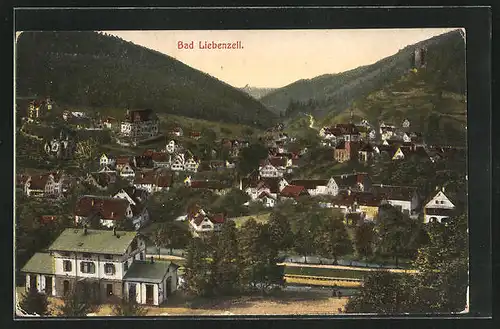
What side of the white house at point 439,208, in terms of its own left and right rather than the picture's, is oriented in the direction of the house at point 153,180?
right

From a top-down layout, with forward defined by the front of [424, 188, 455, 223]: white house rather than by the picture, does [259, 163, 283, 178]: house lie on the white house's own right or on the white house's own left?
on the white house's own right

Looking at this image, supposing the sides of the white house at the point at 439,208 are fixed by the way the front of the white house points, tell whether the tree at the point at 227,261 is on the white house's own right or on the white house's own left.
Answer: on the white house's own right

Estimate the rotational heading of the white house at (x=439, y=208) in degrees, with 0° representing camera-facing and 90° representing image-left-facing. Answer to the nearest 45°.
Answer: approximately 0°

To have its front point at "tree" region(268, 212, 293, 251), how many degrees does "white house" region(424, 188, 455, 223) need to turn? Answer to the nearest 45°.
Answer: approximately 90° to its right

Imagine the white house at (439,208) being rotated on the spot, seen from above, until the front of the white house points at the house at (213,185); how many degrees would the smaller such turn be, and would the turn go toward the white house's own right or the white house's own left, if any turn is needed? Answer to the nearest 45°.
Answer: approximately 90° to the white house's own right

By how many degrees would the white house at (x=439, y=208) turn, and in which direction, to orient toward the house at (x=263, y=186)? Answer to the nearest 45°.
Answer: approximately 90° to its right

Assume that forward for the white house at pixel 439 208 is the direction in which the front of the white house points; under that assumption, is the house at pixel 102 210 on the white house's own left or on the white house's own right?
on the white house's own right
